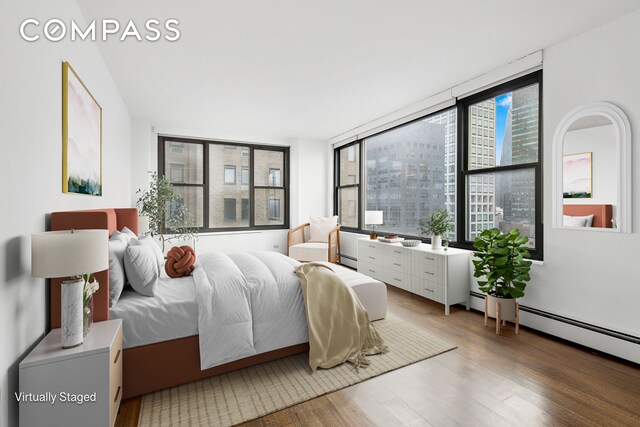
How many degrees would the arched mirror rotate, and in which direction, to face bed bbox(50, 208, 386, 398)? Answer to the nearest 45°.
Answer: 0° — it already faces it

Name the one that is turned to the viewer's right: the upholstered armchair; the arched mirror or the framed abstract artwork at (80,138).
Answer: the framed abstract artwork

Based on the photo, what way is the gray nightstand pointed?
to the viewer's right

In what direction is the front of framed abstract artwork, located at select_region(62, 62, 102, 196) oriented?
to the viewer's right

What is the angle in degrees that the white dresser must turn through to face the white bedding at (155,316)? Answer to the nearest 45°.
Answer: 0° — it already faces it

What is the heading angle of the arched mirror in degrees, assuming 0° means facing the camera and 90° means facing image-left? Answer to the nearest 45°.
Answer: approximately 45°

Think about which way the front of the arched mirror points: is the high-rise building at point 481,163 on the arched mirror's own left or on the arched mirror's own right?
on the arched mirror's own right

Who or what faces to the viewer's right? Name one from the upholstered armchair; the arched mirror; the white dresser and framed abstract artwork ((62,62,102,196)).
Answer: the framed abstract artwork

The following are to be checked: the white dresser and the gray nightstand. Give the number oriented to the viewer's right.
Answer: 1

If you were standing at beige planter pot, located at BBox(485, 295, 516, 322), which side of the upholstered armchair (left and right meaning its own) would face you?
left
